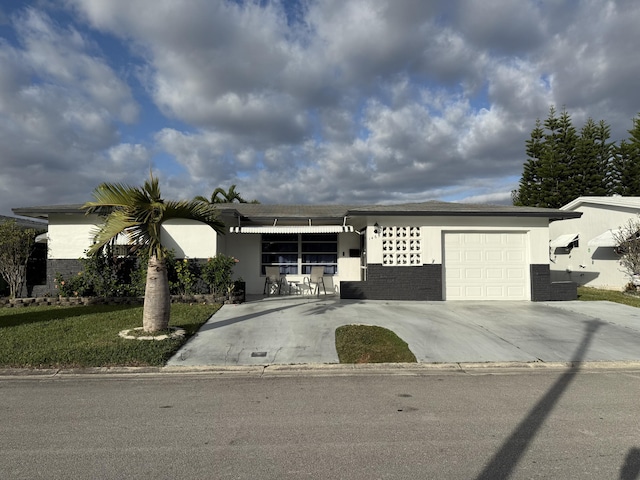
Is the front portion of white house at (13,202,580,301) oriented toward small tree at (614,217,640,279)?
no

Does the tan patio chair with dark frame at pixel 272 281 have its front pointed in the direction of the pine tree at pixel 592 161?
no

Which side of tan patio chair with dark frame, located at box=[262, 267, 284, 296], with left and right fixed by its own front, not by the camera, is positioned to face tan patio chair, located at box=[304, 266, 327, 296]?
left

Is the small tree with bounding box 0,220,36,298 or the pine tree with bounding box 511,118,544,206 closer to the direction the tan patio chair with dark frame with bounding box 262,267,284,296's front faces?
the small tree

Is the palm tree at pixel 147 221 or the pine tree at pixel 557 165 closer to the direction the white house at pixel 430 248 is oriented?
the palm tree

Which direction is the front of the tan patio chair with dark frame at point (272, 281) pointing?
toward the camera

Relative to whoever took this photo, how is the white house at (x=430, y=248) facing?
facing the viewer

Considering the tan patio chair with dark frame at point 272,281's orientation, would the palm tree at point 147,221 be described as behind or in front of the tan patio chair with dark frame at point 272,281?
in front

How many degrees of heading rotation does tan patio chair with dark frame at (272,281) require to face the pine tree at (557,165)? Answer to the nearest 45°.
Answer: approximately 135° to its left

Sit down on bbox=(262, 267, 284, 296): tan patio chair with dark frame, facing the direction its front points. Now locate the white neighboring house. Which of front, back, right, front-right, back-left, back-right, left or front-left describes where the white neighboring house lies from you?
left

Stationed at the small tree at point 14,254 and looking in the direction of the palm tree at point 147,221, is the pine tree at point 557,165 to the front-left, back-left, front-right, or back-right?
front-left

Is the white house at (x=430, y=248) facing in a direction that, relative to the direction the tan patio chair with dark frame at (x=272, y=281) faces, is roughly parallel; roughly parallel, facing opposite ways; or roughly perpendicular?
roughly parallel
